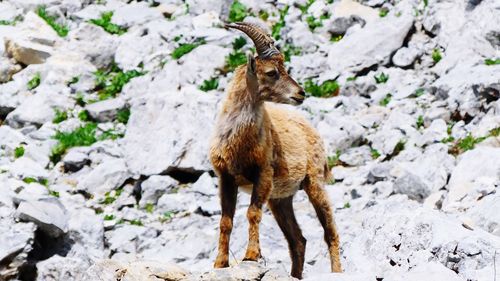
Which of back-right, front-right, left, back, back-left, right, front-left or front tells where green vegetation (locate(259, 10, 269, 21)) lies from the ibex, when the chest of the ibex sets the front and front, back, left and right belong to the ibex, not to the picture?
back-right

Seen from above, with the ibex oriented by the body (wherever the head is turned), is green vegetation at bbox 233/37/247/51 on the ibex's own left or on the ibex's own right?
on the ibex's own right

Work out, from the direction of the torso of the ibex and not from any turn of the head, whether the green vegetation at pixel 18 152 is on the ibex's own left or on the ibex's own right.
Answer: on the ibex's own right

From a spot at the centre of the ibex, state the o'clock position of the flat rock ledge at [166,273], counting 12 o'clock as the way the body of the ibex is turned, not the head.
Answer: The flat rock ledge is roughly at 1 o'clock from the ibex.

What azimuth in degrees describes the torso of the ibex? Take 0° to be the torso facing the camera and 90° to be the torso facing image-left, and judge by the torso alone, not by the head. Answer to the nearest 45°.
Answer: approximately 45°

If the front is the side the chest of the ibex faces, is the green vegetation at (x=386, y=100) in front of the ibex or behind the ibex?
behind

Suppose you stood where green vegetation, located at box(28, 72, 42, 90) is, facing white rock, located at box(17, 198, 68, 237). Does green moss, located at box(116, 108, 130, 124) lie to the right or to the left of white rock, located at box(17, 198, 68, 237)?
left

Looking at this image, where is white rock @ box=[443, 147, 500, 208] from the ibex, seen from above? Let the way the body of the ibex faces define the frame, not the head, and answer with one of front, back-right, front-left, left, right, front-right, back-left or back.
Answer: back

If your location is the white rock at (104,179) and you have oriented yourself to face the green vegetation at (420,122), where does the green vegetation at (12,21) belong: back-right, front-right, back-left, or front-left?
back-left
